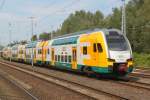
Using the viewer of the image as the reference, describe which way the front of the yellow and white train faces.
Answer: facing the viewer and to the right of the viewer
